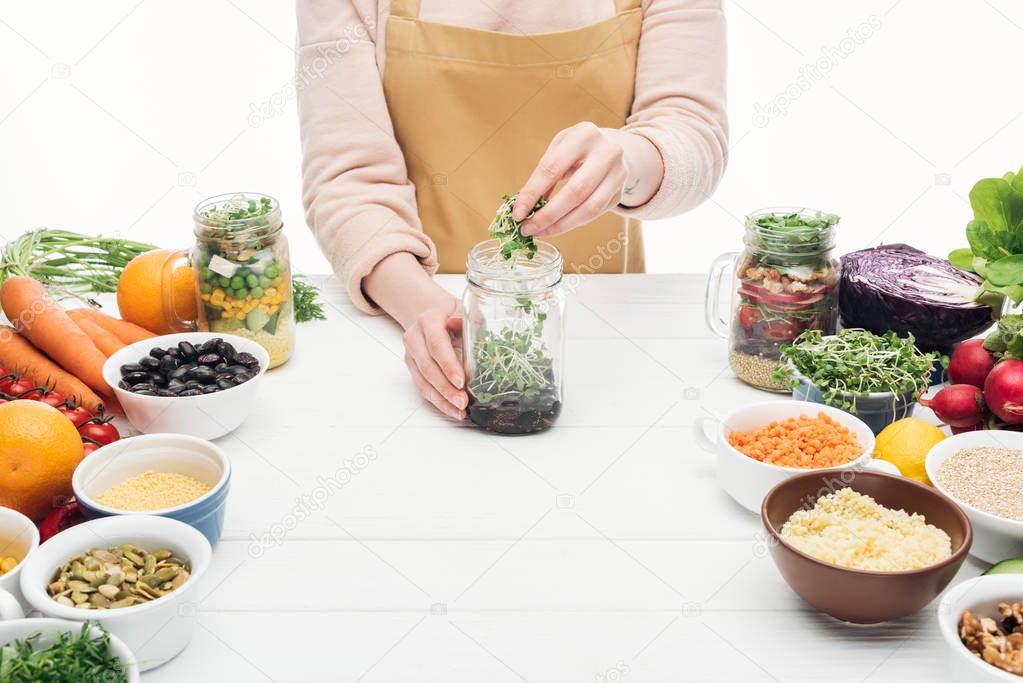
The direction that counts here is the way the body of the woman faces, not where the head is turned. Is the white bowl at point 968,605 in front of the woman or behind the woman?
in front

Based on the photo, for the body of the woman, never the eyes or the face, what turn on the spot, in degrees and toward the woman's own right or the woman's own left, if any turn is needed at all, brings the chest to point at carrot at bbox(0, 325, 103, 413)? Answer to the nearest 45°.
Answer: approximately 45° to the woman's own right

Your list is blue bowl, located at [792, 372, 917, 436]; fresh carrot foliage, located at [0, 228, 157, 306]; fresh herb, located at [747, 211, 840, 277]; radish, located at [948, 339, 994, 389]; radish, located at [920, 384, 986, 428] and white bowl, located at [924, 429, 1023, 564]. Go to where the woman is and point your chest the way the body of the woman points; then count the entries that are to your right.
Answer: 1

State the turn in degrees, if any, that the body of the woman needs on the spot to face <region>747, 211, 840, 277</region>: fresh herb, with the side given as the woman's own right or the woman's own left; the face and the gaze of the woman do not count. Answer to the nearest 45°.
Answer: approximately 45° to the woman's own left

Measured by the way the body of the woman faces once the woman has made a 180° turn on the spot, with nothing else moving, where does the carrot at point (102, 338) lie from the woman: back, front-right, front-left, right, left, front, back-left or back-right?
back-left

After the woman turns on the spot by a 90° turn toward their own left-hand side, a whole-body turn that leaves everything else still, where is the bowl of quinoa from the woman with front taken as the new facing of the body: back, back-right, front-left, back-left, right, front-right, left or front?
front-right

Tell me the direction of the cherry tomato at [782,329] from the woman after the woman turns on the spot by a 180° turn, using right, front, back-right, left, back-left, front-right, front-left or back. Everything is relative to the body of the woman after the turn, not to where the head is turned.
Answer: back-right

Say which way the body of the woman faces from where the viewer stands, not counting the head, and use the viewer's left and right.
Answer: facing the viewer

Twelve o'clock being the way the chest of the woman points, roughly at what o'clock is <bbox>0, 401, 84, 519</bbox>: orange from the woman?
The orange is roughly at 1 o'clock from the woman.

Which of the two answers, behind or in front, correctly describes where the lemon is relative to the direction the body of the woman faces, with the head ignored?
in front

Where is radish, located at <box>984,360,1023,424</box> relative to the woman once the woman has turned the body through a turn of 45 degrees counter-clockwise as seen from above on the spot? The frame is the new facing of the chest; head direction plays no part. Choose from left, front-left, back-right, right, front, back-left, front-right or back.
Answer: front

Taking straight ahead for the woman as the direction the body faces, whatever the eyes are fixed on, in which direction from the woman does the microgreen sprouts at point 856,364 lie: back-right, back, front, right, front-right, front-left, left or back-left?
front-left

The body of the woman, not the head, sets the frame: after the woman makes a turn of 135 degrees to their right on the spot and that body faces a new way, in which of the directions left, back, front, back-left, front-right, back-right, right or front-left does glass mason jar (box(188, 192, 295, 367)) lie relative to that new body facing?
left
